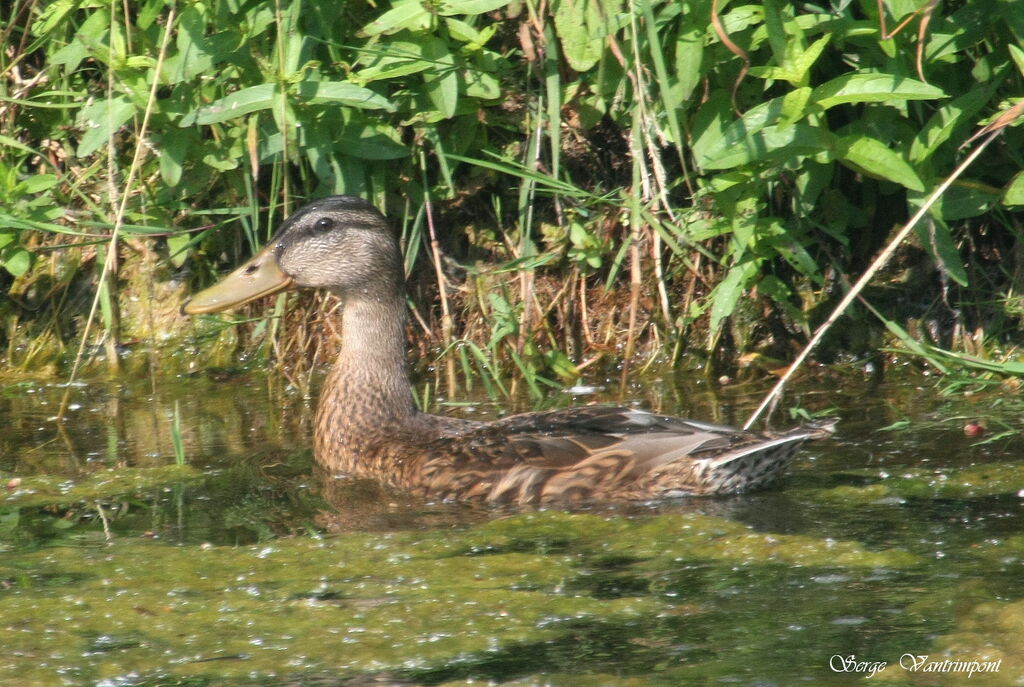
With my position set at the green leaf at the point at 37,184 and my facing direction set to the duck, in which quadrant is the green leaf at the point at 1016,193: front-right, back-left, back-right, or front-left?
front-left

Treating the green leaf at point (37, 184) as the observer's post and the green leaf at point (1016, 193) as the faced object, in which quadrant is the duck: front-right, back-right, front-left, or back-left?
front-right

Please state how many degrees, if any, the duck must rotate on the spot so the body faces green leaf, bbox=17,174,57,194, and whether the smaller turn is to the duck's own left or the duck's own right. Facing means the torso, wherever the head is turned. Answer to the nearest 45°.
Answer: approximately 45° to the duck's own right

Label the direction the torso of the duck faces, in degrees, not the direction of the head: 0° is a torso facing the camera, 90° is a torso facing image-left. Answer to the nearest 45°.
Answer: approximately 90°
